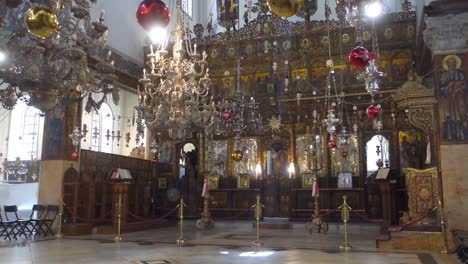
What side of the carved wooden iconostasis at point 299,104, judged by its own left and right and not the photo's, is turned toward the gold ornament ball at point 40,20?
front

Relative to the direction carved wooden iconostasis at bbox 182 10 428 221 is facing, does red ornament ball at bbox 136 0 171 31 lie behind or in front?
in front

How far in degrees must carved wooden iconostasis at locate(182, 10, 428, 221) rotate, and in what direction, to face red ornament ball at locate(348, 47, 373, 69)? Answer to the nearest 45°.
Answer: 0° — it already faces it

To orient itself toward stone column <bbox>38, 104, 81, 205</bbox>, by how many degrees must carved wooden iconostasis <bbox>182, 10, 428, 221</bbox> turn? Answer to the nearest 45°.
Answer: approximately 45° to its right

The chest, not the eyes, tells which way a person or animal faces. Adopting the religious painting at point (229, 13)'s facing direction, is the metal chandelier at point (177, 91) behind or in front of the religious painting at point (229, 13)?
in front

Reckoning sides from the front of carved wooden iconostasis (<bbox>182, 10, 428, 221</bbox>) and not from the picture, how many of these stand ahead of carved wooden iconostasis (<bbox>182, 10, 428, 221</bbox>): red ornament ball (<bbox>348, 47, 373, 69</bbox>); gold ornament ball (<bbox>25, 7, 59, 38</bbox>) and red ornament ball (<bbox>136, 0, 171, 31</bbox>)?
3

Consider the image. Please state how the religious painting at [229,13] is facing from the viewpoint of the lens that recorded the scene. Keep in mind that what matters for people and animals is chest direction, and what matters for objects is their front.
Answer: facing the viewer

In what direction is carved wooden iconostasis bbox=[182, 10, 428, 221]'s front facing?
toward the camera

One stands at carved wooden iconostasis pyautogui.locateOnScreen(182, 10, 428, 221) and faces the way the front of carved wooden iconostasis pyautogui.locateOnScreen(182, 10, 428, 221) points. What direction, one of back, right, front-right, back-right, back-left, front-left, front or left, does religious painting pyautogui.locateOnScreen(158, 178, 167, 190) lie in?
right

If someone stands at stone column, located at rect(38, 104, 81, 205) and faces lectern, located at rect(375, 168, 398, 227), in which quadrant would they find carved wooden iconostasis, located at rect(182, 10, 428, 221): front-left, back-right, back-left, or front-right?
front-left

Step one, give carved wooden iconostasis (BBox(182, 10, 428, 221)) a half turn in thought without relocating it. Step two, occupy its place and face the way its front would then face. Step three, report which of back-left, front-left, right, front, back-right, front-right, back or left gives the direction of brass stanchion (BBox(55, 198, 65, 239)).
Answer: back-left

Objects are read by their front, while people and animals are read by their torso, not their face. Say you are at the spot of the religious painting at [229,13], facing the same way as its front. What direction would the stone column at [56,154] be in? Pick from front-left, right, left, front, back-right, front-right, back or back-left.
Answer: front-right

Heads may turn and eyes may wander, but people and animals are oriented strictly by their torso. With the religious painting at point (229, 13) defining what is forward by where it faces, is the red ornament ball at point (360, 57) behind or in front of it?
in front
